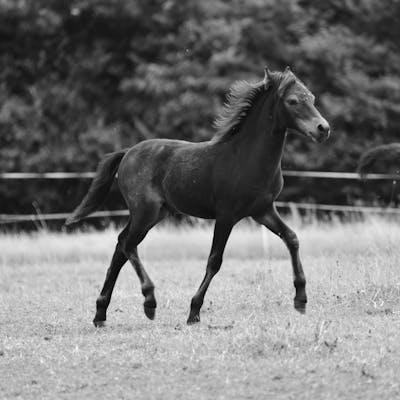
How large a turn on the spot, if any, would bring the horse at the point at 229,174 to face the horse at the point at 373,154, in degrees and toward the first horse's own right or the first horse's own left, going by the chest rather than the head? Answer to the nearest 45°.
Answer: approximately 45° to the first horse's own left

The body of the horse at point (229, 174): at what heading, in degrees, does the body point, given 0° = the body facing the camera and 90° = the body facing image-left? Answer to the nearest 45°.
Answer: approximately 270°
